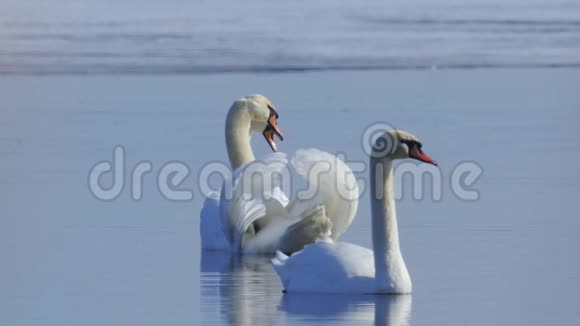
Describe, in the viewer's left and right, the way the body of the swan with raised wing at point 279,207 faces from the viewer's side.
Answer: facing away from the viewer and to the left of the viewer

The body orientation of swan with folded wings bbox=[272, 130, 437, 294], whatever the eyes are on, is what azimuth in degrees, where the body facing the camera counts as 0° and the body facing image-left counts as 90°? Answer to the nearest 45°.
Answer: approximately 270°
